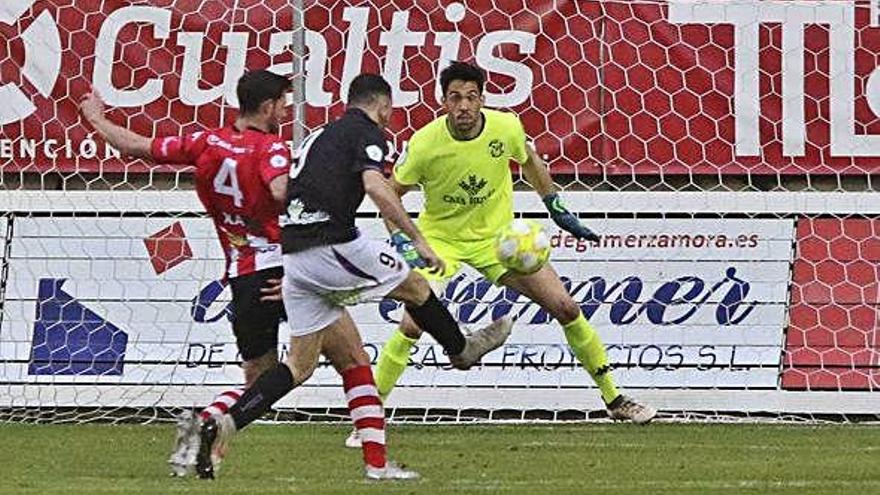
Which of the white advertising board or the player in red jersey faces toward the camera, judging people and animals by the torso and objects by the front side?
the white advertising board

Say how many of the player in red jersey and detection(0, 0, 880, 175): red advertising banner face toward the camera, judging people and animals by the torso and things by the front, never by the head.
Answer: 1

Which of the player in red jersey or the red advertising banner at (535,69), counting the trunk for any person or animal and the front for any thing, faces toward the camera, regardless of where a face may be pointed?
the red advertising banner

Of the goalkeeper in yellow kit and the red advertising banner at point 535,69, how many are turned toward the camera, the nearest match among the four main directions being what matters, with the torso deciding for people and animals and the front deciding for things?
2

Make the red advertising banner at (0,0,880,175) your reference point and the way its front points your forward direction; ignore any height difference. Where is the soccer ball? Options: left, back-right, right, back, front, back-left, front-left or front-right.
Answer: front

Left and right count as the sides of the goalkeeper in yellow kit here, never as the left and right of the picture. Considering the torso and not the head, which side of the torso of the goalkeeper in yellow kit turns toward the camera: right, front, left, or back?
front

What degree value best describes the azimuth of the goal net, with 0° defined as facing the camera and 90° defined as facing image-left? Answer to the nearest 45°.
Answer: approximately 0°

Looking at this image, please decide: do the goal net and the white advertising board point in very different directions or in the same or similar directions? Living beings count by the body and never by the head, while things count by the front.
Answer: same or similar directions

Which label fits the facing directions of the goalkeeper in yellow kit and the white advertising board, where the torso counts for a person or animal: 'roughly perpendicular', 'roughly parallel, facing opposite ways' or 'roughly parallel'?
roughly parallel

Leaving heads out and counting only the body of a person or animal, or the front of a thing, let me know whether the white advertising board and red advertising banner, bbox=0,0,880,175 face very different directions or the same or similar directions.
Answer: same or similar directions

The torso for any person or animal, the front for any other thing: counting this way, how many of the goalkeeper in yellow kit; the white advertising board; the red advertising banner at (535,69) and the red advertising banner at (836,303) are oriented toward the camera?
4

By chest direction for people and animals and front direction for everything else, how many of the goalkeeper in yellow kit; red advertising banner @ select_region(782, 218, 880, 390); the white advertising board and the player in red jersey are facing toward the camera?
3

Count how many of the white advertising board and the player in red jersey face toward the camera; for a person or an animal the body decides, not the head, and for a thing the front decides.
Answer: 1

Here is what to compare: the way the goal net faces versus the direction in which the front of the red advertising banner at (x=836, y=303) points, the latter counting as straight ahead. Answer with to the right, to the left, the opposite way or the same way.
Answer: the same way

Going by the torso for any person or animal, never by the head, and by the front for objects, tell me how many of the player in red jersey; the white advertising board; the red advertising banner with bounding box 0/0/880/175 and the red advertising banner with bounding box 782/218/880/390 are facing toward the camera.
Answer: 3

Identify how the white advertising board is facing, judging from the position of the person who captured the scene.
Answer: facing the viewer
